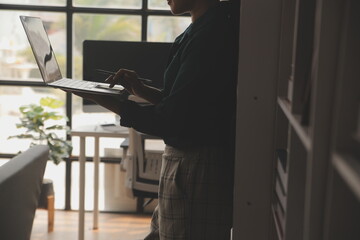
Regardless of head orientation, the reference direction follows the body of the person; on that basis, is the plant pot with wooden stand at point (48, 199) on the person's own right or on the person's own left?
on the person's own right

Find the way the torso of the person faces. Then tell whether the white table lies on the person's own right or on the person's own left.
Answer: on the person's own right

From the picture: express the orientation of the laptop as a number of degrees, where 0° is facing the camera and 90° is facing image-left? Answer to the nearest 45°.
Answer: approximately 270°

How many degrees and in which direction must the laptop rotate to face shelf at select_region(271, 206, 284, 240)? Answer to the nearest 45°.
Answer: approximately 45° to its right

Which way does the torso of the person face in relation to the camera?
to the viewer's left
